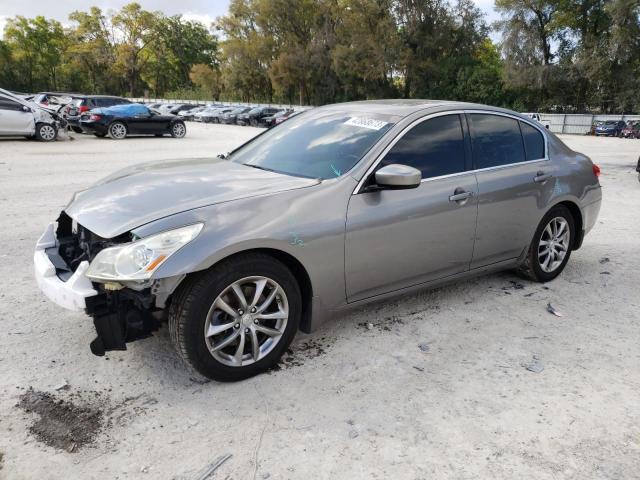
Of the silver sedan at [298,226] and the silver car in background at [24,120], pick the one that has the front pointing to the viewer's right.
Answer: the silver car in background

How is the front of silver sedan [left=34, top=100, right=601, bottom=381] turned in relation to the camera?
facing the viewer and to the left of the viewer

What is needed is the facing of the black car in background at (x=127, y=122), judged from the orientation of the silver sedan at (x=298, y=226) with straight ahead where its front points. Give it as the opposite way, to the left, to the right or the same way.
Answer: the opposite way

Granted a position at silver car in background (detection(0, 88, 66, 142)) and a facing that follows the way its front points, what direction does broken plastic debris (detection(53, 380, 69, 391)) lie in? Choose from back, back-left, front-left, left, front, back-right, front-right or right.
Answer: right

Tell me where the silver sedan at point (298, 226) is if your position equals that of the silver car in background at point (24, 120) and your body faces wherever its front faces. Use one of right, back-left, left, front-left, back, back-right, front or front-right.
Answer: right

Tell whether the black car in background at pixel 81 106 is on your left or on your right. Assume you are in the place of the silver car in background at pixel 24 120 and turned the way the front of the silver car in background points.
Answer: on your left

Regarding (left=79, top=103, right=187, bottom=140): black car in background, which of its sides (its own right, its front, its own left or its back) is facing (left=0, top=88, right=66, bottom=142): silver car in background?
back

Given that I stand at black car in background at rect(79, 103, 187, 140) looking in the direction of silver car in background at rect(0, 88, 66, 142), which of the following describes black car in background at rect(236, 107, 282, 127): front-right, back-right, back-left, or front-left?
back-right

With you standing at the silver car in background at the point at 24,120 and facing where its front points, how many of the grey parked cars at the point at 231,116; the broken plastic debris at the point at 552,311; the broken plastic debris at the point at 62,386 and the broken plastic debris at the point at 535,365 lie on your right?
3

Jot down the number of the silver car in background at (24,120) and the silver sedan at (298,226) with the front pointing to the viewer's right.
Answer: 1

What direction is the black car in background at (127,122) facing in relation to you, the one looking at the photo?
facing away from the viewer and to the right of the viewer

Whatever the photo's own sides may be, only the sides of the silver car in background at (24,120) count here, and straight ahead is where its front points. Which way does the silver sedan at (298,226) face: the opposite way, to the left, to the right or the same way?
the opposite way

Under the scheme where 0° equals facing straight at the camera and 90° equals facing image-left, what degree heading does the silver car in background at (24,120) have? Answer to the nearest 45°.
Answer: approximately 270°

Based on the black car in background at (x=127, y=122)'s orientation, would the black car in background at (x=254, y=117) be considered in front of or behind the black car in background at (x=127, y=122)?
in front
